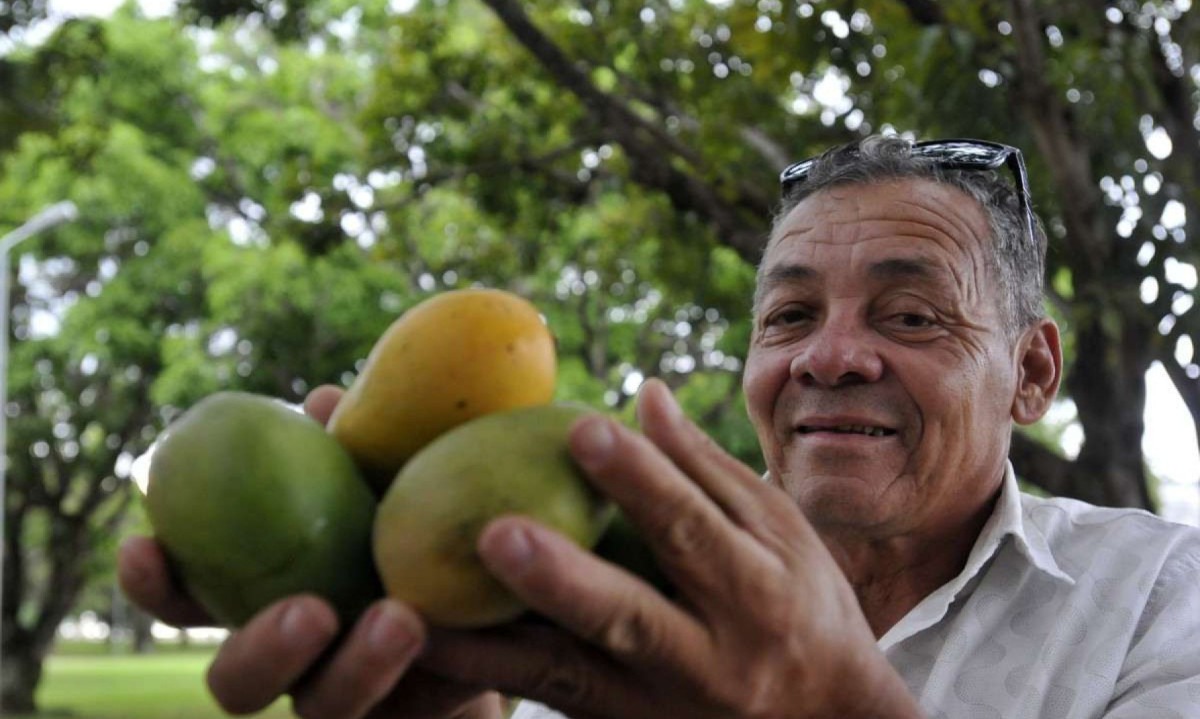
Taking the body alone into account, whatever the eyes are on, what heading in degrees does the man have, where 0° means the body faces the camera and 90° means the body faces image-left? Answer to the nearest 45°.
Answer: approximately 45°

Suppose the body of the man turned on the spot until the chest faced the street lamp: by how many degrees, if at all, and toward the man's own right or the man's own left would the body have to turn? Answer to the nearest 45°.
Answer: approximately 90° to the man's own right
